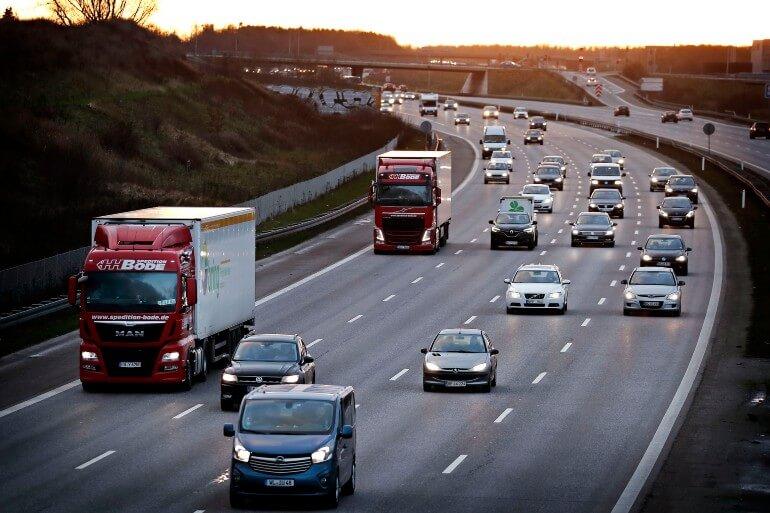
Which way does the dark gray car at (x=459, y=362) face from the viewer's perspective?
toward the camera

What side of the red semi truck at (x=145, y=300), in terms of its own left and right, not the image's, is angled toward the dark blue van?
front

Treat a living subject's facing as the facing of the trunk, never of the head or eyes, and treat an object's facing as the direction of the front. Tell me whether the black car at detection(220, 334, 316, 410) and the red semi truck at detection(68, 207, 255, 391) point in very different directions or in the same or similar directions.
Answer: same or similar directions

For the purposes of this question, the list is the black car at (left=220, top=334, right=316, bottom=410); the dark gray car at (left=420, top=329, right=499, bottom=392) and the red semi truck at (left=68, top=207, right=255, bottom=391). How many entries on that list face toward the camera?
3

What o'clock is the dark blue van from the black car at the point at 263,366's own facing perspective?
The dark blue van is roughly at 12 o'clock from the black car.

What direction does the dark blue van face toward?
toward the camera

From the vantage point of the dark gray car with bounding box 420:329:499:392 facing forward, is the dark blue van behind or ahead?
ahead

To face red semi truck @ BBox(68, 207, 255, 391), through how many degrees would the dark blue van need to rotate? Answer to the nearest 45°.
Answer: approximately 180°

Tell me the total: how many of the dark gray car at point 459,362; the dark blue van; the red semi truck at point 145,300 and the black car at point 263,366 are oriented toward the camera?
4

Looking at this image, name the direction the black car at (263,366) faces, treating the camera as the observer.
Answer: facing the viewer

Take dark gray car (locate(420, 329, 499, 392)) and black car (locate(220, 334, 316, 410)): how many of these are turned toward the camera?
2

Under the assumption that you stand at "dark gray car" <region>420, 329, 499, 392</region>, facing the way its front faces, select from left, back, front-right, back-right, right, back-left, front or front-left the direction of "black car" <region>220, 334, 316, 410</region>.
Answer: front-right
